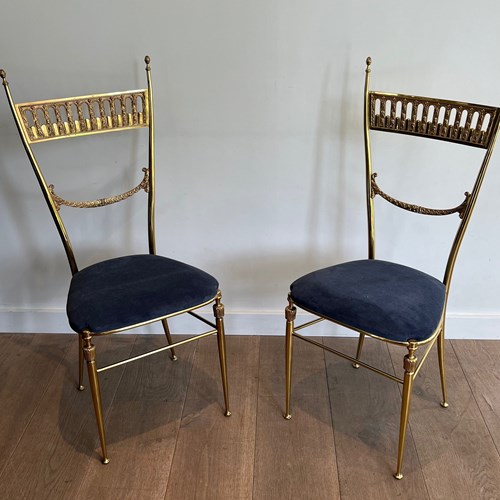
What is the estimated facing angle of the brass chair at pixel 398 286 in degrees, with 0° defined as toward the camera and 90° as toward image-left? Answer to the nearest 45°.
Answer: approximately 45°

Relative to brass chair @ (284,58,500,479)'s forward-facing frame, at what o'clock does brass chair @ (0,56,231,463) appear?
brass chair @ (0,56,231,463) is roughly at 1 o'clock from brass chair @ (284,58,500,479).

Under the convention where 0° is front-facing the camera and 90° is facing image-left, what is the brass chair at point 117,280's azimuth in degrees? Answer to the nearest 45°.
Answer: approximately 315°

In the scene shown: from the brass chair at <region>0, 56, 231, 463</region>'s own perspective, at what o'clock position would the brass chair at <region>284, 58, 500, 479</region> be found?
the brass chair at <region>284, 58, 500, 479</region> is roughly at 11 o'clock from the brass chair at <region>0, 56, 231, 463</region>.
